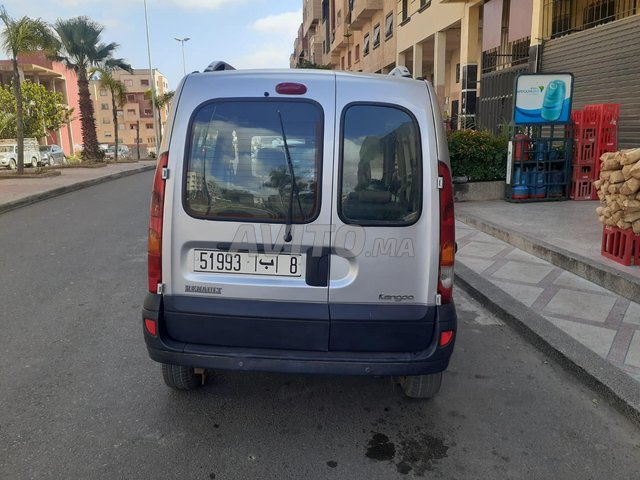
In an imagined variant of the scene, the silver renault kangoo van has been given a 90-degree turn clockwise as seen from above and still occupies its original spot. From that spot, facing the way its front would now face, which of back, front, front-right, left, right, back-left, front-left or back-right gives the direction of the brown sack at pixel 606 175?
front-left

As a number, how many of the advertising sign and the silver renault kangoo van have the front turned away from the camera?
1

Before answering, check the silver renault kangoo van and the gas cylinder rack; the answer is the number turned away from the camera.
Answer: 1

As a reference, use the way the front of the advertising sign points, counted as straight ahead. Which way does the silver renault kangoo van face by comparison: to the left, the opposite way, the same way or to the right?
the opposite way

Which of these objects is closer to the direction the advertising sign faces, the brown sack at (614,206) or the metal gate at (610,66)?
the brown sack

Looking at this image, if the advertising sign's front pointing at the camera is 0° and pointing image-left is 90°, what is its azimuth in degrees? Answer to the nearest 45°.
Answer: approximately 0°

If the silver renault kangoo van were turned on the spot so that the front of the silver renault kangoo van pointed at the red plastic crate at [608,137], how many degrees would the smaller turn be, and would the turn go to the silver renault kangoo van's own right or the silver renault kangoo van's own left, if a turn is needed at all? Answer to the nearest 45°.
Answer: approximately 45° to the silver renault kangoo van's own right

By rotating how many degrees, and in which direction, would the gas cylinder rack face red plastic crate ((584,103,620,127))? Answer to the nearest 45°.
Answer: approximately 90° to its left

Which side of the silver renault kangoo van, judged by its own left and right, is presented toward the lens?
back

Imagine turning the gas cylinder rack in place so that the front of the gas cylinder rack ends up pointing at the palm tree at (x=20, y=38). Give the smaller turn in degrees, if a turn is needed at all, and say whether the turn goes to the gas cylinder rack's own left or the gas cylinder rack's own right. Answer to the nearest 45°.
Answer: approximately 90° to the gas cylinder rack's own right
